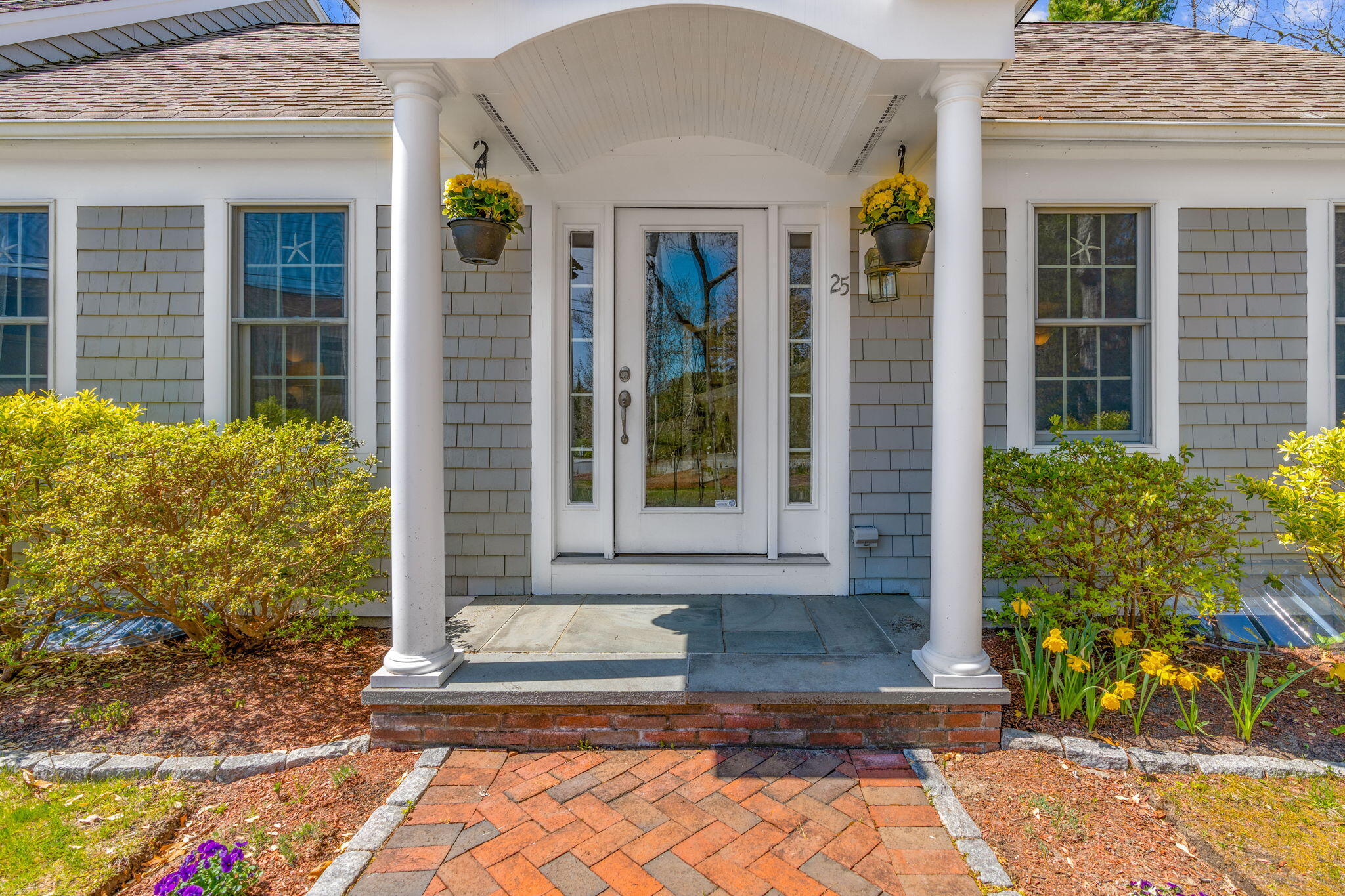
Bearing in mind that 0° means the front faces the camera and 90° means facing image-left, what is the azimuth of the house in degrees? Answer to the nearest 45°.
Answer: approximately 0°

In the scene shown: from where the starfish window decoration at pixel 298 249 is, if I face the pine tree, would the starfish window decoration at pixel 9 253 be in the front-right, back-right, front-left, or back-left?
back-left
